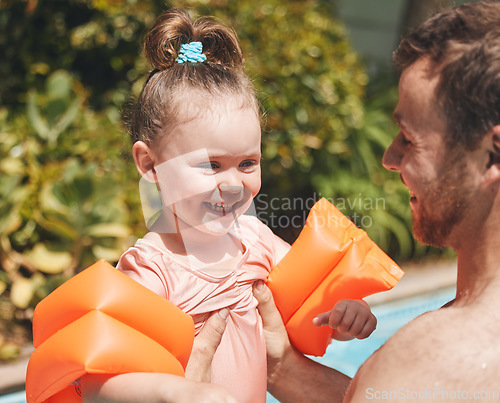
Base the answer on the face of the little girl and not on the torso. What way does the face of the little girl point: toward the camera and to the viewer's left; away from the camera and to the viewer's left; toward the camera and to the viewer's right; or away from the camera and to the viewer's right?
toward the camera and to the viewer's right

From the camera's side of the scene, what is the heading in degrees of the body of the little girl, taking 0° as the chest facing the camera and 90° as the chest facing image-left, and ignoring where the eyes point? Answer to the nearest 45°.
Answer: approximately 315°

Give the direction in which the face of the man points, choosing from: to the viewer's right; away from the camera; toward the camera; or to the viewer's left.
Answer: to the viewer's left

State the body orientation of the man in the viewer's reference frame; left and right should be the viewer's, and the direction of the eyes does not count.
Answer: facing away from the viewer and to the left of the viewer
